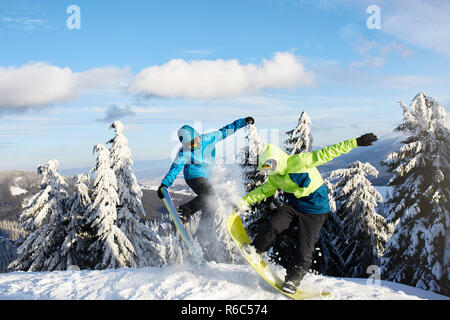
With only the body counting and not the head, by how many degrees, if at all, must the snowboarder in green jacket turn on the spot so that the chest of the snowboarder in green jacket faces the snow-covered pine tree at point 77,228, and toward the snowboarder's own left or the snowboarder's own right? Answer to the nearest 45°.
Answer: approximately 90° to the snowboarder's own right

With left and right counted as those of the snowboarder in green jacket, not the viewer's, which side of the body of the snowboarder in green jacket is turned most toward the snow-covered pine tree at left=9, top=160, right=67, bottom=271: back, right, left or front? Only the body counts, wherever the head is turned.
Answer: right

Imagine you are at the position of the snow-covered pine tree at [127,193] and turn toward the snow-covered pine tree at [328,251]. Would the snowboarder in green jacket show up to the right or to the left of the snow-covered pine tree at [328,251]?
right

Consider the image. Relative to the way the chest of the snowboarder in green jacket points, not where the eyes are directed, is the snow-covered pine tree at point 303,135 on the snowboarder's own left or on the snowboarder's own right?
on the snowboarder's own right

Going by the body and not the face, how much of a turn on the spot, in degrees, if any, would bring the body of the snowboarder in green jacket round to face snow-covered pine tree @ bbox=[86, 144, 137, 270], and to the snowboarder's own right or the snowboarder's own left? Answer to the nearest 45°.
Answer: approximately 90° to the snowboarder's own right

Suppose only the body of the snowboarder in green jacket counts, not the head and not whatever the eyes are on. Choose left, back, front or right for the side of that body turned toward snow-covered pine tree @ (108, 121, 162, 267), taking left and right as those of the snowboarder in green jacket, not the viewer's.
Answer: right

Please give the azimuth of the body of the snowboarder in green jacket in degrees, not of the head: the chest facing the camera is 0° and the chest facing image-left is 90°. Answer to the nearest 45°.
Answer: approximately 45°
